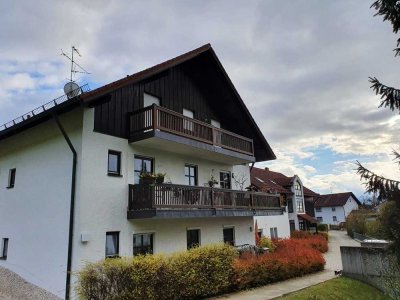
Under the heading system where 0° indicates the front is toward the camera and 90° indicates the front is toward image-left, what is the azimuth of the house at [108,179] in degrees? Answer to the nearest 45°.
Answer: approximately 315°

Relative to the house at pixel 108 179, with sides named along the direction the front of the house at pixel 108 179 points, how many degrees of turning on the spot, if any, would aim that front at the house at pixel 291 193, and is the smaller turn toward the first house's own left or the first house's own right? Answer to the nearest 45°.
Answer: approximately 90° to the first house's own left

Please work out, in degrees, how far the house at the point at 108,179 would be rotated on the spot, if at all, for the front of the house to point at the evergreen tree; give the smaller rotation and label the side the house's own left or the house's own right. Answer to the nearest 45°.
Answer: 0° — it already faces it

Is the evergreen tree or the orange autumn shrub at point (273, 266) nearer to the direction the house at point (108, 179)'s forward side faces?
the evergreen tree

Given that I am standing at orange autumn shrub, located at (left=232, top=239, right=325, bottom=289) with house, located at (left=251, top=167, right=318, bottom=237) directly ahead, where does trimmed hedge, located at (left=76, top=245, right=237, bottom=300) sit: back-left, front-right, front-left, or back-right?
back-left

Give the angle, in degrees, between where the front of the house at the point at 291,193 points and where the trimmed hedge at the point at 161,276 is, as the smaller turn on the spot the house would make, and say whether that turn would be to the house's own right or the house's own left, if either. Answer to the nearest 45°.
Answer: approximately 45° to the house's own right

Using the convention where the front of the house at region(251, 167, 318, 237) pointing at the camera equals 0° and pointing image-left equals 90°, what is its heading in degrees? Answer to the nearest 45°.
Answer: approximately 315°
